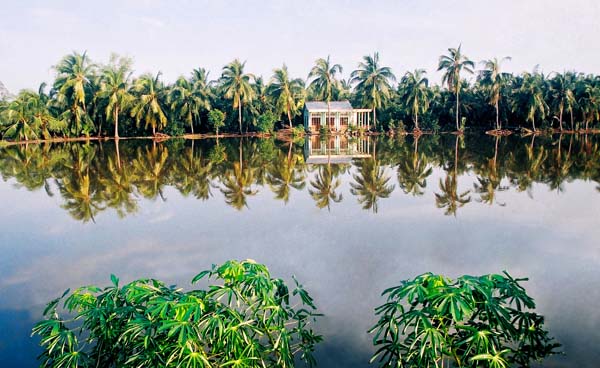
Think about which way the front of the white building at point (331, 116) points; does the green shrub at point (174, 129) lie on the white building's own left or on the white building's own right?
on the white building's own right

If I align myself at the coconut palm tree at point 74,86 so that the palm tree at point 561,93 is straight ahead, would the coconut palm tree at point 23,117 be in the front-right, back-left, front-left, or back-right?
back-right

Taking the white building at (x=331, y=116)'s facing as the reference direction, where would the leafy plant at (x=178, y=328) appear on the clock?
The leafy plant is roughly at 12 o'clock from the white building.

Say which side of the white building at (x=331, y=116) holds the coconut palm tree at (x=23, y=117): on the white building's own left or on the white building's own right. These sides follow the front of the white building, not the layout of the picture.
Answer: on the white building's own right

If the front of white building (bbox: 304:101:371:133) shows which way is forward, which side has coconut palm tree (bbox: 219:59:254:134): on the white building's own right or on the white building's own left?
on the white building's own right

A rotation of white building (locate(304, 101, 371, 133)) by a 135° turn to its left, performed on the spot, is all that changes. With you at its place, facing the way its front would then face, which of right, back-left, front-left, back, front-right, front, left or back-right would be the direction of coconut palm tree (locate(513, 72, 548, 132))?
front-right

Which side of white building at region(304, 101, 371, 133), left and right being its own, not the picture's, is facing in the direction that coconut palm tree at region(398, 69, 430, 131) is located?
left

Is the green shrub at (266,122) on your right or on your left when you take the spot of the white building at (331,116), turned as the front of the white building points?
on your right

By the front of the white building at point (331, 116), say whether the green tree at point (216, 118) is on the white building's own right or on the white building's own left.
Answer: on the white building's own right

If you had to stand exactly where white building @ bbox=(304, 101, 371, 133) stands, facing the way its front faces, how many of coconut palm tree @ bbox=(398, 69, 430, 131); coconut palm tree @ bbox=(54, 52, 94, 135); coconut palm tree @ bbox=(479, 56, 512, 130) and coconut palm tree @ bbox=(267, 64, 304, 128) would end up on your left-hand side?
2

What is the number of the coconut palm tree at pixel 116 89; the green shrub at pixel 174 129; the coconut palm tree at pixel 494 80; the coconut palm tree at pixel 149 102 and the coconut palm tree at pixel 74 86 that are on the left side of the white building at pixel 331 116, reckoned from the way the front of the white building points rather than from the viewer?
1

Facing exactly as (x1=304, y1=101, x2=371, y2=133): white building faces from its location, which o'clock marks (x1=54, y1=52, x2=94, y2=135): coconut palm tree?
The coconut palm tree is roughly at 2 o'clock from the white building.

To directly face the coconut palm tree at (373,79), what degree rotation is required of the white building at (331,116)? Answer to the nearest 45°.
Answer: approximately 90° to its left

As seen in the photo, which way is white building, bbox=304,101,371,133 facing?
toward the camera

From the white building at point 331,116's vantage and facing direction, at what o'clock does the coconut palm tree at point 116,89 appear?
The coconut palm tree is roughly at 2 o'clock from the white building.

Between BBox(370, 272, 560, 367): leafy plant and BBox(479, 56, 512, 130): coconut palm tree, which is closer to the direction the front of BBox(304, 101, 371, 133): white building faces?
the leafy plant

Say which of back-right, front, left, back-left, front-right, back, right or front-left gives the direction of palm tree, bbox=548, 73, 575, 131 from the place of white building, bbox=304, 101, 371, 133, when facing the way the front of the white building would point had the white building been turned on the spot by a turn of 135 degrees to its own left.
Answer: front-right

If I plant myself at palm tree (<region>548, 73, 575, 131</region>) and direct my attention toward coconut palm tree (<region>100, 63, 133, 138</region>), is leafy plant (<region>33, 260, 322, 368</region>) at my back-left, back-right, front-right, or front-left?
front-left

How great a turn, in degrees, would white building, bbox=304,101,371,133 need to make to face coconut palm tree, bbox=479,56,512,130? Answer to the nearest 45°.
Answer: approximately 90° to its left
